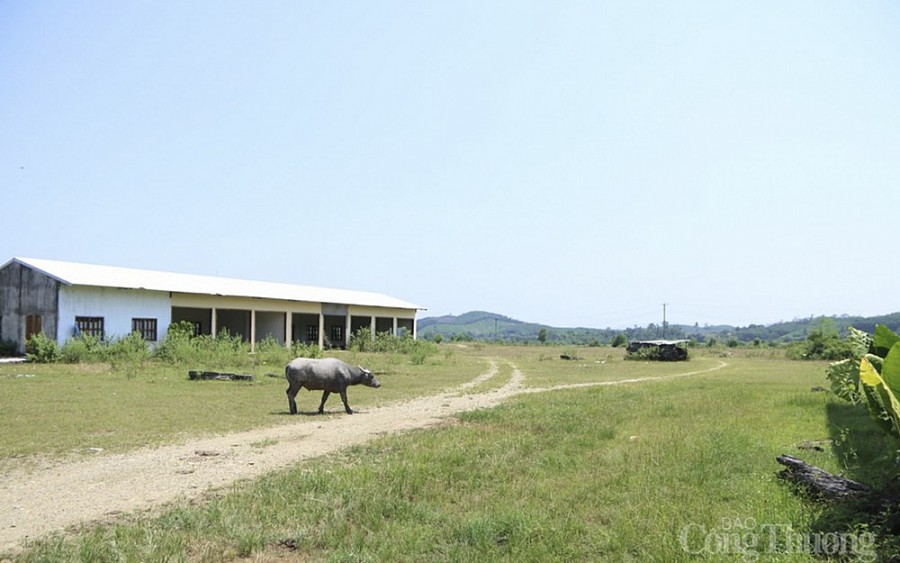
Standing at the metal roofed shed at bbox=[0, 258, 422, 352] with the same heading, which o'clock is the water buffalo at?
The water buffalo is roughly at 1 o'clock from the metal roofed shed.

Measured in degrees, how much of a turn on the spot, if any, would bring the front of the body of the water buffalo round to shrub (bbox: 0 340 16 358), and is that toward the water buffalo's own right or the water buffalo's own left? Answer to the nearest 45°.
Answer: approximately 135° to the water buffalo's own left

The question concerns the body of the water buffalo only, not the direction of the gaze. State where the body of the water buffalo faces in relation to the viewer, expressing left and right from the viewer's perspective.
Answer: facing to the right of the viewer

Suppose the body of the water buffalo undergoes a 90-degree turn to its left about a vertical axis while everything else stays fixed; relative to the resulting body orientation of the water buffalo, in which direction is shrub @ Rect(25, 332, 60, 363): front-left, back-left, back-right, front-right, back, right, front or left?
front-left
